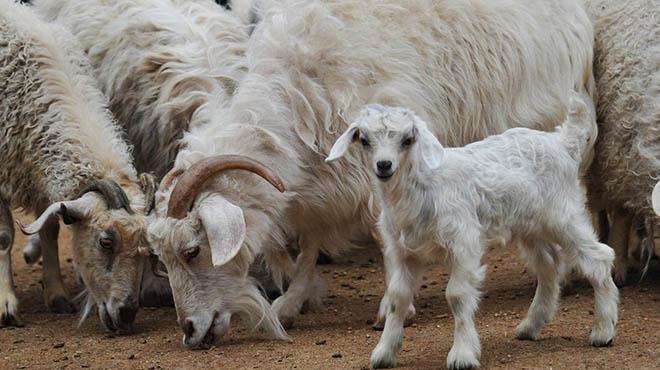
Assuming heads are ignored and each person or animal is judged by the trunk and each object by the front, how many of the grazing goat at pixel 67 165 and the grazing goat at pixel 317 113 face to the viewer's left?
1

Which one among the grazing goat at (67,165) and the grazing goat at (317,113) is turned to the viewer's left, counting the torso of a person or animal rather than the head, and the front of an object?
the grazing goat at (317,113)

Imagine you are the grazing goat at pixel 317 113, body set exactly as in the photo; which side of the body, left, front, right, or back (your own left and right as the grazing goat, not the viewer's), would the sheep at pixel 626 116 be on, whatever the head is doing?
back

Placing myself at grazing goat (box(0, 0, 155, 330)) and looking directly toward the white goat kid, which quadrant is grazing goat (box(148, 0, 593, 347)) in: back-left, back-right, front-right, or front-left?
front-left

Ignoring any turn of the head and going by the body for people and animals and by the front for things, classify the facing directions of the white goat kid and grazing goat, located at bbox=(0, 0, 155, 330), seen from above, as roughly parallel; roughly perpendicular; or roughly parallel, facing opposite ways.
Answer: roughly perpendicular

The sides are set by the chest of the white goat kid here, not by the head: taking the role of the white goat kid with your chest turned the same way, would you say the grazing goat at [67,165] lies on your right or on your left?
on your right

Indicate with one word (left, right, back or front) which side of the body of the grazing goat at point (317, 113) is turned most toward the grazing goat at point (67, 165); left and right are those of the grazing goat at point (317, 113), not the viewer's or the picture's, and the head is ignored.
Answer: front

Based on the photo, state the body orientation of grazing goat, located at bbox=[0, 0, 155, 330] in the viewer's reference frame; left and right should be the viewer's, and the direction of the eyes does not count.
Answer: facing the viewer and to the right of the viewer

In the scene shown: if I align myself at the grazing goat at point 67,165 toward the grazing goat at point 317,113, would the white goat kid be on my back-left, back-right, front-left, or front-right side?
front-right

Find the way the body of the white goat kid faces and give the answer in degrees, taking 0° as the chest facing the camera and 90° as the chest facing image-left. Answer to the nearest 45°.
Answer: approximately 45°

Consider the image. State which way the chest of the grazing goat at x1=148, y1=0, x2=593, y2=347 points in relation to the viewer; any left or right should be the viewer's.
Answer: facing to the left of the viewer
